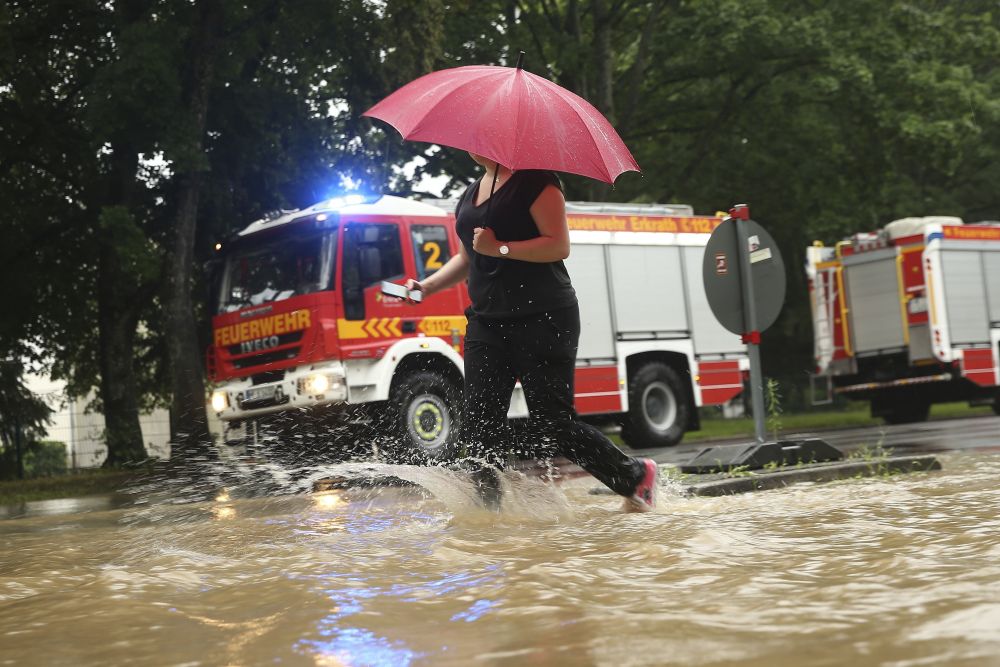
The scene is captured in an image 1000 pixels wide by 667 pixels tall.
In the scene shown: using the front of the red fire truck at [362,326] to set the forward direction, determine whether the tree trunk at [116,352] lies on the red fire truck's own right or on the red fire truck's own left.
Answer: on the red fire truck's own right

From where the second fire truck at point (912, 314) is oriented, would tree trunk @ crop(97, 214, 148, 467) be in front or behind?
behind

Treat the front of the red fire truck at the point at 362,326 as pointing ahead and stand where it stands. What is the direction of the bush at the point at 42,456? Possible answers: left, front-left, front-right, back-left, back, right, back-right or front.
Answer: right

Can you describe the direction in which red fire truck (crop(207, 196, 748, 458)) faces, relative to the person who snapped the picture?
facing the viewer and to the left of the viewer

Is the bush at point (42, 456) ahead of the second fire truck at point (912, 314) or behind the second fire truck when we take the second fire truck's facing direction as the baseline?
behind

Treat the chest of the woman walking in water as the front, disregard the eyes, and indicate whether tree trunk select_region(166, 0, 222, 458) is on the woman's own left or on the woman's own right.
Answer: on the woman's own right

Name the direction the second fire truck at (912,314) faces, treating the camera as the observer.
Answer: facing away from the viewer and to the right of the viewer

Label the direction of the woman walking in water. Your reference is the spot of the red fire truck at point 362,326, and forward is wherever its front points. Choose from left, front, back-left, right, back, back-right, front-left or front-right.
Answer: front-left

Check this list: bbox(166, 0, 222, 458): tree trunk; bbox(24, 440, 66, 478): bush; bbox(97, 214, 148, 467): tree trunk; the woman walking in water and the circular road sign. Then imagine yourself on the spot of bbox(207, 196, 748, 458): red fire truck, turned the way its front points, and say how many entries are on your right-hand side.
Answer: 3

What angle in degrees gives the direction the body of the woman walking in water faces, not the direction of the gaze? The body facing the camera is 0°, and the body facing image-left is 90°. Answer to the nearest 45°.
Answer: approximately 45°
